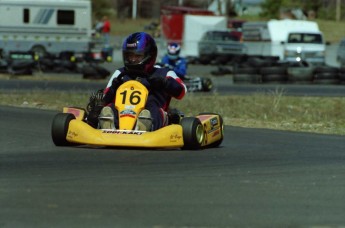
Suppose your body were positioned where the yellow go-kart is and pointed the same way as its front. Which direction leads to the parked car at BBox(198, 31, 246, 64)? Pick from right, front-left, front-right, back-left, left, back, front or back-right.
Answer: back

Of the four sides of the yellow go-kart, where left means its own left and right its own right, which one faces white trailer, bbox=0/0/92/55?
back

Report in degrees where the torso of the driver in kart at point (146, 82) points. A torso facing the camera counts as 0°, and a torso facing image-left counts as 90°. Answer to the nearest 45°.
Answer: approximately 45°

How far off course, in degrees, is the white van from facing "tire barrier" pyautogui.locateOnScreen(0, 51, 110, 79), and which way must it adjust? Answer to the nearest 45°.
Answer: approximately 90° to its right

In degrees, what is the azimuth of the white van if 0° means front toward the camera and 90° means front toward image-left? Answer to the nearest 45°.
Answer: approximately 315°

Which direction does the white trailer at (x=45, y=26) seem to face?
to the viewer's left

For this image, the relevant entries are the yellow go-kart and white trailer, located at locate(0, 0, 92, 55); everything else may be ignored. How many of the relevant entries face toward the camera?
1

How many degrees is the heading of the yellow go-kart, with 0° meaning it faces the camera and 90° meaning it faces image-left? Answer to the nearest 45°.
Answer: approximately 0°
